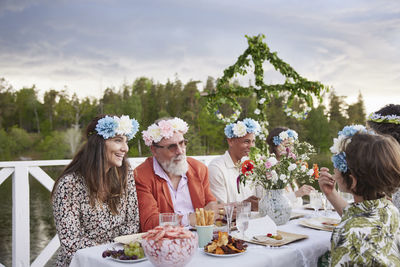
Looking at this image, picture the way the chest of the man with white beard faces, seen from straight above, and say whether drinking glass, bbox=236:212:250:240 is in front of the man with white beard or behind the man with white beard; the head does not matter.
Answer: in front

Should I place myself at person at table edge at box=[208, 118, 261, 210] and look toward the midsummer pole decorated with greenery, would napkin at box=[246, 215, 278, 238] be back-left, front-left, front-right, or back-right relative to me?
back-right

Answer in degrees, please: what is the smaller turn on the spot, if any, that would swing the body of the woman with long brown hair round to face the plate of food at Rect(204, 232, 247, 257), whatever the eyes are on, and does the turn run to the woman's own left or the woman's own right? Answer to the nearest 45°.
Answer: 0° — they already face it

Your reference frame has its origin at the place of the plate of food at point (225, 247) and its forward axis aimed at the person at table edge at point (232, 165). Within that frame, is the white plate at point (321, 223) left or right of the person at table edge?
right

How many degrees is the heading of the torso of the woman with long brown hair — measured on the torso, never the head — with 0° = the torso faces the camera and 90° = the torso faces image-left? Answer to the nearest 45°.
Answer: approximately 315°

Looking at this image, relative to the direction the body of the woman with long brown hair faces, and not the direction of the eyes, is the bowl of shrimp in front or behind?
in front

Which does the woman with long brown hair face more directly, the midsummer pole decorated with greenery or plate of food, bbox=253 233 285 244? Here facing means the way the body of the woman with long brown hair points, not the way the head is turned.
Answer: the plate of food

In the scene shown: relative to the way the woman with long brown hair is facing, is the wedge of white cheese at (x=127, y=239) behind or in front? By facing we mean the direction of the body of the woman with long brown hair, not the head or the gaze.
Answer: in front

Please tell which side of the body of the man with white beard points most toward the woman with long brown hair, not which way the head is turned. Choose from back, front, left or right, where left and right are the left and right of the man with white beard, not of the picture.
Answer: right

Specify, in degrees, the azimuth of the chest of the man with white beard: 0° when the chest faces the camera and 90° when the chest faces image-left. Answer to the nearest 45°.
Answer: approximately 315°

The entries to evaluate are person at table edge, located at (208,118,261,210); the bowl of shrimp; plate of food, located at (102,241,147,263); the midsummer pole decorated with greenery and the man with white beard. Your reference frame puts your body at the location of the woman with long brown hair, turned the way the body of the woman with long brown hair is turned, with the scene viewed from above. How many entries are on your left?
3

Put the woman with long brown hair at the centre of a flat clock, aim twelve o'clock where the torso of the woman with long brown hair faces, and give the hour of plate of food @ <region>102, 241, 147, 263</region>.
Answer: The plate of food is roughly at 1 o'clock from the woman with long brown hair.
